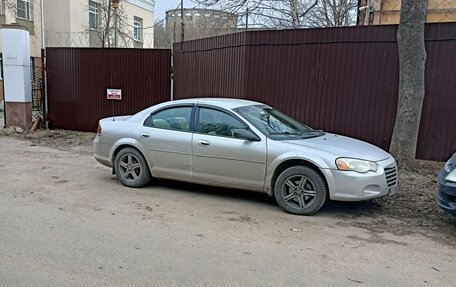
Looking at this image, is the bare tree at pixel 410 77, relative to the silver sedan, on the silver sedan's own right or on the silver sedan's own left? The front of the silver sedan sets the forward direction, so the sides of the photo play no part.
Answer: on the silver sedan's own left

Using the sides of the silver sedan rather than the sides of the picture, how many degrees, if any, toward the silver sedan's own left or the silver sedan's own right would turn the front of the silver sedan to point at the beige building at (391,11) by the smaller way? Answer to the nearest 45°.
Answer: approximately 90° to the silver sedan's own left

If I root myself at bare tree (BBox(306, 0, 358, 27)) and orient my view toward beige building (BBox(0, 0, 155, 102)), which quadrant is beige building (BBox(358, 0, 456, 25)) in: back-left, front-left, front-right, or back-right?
back-left

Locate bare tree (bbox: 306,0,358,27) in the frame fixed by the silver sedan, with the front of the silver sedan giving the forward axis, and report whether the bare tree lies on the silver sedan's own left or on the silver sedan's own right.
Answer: on the silver sedan's own left

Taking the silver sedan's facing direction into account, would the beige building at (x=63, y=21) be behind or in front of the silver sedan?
behind

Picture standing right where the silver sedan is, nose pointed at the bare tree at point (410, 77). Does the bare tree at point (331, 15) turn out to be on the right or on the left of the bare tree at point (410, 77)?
left
